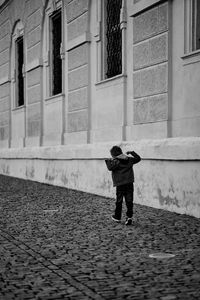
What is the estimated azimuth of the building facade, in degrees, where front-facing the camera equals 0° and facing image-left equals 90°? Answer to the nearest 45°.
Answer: approximately 45°
